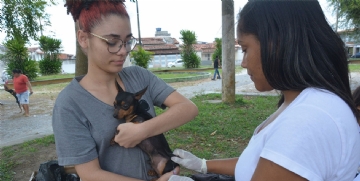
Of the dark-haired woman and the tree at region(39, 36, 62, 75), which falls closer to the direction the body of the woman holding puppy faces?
the dark-haired woman

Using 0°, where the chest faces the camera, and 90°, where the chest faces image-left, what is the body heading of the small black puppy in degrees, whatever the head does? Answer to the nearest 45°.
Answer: approximately 45°

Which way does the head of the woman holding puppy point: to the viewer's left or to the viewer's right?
to the viewer's right

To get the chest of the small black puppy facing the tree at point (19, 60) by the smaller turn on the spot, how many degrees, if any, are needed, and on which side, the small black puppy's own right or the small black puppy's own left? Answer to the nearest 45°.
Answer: approximately 135° to the small black puppy's own right

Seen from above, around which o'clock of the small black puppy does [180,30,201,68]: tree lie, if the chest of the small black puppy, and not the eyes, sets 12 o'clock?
The tree is roughly at 5 o'clock from the small black puppy.

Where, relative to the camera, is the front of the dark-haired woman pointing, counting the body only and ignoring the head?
to the viewer's left

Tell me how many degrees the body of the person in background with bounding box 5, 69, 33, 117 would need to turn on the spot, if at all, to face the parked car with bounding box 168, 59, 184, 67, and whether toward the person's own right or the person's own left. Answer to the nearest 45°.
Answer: approximately 180°

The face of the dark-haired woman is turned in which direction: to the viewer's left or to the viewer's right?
to the viewer's left

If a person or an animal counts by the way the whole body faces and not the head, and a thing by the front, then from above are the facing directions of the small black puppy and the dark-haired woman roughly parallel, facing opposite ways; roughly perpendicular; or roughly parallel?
roughly perpendicular

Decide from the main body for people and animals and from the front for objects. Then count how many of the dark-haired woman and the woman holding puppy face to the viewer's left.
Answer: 1

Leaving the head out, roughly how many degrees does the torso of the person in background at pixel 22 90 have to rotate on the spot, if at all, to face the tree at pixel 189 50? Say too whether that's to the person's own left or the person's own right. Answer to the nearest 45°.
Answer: approximately 180°

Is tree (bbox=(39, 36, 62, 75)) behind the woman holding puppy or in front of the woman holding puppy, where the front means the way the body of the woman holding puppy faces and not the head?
behind

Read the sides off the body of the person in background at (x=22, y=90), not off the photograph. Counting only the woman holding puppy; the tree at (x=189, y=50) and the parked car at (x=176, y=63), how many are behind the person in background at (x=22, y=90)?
2

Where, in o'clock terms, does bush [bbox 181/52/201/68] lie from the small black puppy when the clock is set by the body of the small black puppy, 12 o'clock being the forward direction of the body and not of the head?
The bush is roughly at 5 o'clock from the small black puppy.

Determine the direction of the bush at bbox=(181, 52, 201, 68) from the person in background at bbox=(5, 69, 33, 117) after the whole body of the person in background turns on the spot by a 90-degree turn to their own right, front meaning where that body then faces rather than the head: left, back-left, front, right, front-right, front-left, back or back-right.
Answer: right

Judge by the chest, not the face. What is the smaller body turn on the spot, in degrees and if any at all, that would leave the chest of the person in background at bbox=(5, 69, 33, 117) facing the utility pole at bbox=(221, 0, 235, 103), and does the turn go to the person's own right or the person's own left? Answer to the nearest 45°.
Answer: approximately 90° to the person's own left
